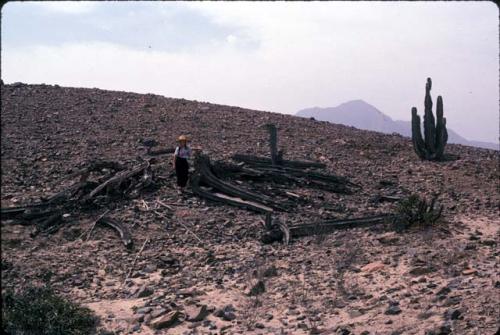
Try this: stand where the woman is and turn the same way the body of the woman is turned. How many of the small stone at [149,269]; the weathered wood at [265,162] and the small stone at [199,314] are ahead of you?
2

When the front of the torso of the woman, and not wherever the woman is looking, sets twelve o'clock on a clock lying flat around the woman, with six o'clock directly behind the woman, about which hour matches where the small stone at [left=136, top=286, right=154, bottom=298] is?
The small stone is roughly at 12 o'clock from the woman.

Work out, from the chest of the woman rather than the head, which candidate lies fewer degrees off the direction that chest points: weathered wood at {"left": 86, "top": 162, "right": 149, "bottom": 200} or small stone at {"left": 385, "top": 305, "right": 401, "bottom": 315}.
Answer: the small stone

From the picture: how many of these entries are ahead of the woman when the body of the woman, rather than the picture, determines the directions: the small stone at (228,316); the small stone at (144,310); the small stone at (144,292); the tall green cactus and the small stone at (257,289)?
4

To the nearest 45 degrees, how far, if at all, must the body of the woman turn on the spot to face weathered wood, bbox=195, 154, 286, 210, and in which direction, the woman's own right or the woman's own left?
approximately 90° to the woman's own left

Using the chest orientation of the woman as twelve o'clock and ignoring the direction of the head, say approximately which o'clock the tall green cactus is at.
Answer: The tall green cactus is roughly at 8 o'clock from the woman.

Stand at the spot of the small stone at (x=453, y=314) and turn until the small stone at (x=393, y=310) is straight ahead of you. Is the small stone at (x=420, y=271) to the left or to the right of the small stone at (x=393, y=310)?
right

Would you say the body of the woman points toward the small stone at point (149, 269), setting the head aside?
yes

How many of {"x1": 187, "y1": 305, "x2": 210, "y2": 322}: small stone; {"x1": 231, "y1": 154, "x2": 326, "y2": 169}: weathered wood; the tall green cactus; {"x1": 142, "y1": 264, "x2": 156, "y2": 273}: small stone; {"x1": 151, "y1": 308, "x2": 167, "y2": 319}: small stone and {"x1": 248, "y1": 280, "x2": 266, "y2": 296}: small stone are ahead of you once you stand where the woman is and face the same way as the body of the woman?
4

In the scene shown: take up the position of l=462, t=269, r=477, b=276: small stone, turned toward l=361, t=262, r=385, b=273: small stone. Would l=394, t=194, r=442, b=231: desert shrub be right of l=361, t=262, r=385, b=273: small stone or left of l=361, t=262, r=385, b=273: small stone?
right

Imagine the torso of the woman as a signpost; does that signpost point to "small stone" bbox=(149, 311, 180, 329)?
yes

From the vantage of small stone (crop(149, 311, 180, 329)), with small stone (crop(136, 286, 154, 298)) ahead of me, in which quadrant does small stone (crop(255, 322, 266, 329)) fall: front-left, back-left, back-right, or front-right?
back-right

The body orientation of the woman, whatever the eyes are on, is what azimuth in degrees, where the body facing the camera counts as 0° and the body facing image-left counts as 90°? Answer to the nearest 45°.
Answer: approximately 0°

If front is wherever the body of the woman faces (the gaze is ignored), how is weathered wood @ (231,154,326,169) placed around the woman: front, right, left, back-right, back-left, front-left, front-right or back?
back-left
